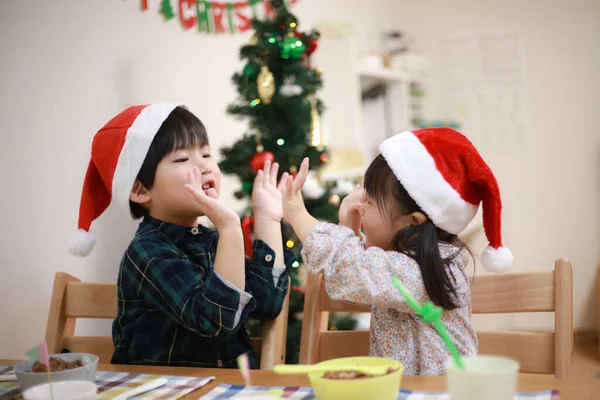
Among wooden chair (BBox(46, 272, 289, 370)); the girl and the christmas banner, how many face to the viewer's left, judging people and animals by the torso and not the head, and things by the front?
1

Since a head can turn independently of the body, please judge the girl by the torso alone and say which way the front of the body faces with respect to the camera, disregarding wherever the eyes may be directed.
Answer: to the viewer's left

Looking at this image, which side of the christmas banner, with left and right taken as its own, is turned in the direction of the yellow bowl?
front

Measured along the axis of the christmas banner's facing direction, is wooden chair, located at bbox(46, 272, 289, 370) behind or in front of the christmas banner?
in front

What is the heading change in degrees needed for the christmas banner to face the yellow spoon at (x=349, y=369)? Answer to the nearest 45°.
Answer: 0° — it already faces it

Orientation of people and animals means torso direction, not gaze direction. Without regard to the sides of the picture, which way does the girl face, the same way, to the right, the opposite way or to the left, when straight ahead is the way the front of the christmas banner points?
to the right

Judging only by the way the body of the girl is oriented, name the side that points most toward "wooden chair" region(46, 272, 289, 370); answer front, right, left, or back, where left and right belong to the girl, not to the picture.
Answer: front

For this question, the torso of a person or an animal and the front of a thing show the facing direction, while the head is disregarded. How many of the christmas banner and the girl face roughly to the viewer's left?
1

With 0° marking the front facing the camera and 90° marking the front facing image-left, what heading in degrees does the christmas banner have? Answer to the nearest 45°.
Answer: approximately 0°

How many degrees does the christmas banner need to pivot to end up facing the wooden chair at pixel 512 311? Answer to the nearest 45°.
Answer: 0° — it already faces it

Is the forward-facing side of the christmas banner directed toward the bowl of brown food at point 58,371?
yes
